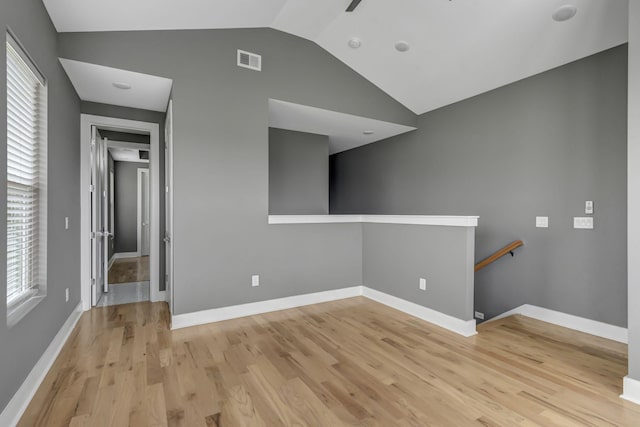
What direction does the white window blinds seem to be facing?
to the viewer's right

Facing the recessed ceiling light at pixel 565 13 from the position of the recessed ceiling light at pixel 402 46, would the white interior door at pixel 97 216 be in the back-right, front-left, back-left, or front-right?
back-right

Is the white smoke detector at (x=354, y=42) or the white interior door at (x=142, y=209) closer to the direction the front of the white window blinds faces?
the white smoke detector

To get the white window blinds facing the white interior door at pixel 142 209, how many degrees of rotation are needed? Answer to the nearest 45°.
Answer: approximately 90° to its left
